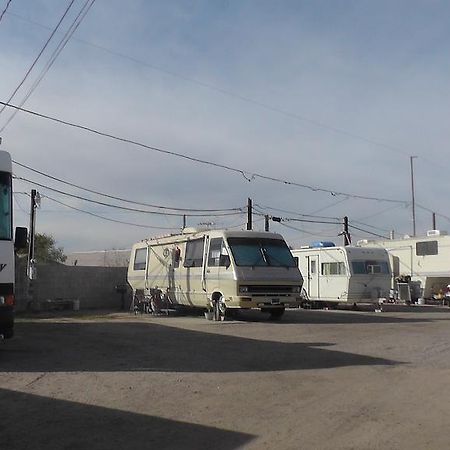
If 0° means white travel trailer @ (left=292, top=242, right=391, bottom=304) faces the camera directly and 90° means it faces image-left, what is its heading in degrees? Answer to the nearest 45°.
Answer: approximately 315°

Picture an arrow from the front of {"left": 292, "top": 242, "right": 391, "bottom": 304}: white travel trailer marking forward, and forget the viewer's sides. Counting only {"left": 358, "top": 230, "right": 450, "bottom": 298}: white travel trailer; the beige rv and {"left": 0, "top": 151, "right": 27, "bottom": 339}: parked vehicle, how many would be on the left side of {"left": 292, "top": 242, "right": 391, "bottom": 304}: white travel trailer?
1

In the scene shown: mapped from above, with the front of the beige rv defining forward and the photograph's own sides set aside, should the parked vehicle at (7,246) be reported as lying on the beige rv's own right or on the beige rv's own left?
on the beige rv's own right

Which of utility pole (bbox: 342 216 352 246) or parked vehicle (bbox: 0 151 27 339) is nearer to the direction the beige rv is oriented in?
the parked vehicle

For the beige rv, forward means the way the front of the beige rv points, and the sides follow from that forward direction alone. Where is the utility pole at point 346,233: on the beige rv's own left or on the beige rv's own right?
on the beige rv's own left

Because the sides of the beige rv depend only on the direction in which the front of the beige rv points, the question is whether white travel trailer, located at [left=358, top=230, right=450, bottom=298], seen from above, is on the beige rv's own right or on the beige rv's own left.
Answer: on the beige rv's own left

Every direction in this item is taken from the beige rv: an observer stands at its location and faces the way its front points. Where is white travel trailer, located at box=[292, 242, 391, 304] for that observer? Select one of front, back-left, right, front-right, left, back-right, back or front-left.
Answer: left

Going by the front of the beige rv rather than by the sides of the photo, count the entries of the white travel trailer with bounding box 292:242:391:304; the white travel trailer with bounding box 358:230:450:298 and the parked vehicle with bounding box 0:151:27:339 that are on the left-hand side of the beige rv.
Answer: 2

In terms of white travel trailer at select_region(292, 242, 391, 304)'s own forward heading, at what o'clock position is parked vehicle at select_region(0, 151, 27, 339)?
The parked vehicle is roughly at 2 o'clock from the white travel trailer.

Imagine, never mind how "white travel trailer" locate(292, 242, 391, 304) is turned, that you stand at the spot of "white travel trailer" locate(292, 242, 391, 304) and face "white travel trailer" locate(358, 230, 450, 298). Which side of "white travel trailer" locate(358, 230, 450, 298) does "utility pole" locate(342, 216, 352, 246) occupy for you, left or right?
left

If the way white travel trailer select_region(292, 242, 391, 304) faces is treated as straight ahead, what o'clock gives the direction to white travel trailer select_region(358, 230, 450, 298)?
white travel trailer select_region(358, 230, 450, 298) is roughly at 9 o'clock from white travel trailer select_region(292, 242, 391, 304).

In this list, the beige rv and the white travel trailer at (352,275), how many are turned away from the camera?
0

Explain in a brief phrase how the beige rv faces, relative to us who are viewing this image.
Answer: facing the viewer and to the right of the viewer
